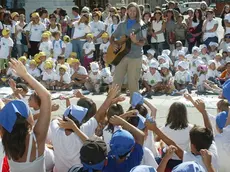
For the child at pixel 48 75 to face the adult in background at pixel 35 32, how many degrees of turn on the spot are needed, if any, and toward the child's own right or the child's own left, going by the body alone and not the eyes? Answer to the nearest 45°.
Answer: approximately 180°

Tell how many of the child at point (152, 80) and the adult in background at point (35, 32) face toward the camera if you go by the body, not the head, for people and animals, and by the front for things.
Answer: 2

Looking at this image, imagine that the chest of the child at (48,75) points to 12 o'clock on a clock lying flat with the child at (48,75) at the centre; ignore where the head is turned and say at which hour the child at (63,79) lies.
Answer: the child at (63,79) is roughly at 10 o'clock from the child at (48,75).

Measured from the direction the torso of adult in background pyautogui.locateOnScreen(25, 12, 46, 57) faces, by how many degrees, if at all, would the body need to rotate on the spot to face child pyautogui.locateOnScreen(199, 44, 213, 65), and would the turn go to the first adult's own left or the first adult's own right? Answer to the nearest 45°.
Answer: approximately 45° to the first adult's own left

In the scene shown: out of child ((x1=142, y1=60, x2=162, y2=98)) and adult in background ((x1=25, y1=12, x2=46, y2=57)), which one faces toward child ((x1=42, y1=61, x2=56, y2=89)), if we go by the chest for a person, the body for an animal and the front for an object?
the adult in background

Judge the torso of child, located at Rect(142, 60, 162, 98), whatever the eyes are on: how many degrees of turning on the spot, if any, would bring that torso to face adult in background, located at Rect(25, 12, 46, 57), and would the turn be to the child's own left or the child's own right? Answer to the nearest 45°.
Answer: approximately 135° to the child's own right

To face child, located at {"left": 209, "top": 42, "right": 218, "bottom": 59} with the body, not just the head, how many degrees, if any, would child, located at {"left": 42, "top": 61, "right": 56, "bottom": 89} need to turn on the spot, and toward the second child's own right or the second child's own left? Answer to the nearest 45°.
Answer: approximately 90° to the second child's own left

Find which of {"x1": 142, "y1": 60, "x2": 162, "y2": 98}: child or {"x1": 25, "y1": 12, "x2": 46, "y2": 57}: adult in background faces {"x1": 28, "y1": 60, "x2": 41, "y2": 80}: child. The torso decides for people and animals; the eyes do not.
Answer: the adult in background
